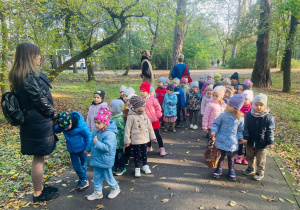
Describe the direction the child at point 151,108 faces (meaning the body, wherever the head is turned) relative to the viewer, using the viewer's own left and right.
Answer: facing the viewer and to the left of the viewer

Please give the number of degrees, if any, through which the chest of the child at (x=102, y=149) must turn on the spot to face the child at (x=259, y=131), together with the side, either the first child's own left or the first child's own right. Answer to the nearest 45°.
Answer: approximately 135° to the first child's own left

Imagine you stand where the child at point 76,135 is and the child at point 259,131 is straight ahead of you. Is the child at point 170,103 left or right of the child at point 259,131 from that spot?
left

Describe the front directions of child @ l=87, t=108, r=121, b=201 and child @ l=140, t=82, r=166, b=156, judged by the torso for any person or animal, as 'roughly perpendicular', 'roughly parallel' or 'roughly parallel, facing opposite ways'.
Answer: roughly parallel

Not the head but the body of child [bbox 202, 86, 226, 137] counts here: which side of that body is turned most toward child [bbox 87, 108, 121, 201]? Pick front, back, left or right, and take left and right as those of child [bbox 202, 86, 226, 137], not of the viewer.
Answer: front

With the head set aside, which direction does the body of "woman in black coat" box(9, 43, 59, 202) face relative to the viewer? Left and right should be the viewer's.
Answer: facing to the right of the viewer

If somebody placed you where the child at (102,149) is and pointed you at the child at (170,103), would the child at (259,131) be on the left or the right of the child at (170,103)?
right

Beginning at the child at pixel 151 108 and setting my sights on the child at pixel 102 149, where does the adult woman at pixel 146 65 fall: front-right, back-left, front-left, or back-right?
back-right

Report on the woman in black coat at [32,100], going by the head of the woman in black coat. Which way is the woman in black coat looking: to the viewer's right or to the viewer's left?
to the viewer's right

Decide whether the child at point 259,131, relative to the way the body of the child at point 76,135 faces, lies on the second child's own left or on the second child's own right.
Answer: on the second child's own left

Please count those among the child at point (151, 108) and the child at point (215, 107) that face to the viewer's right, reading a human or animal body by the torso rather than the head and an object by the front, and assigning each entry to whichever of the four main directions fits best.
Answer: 0

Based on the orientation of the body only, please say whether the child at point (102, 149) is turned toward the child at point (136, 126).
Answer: no

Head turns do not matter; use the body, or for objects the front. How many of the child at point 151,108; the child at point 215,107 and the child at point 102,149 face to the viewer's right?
0

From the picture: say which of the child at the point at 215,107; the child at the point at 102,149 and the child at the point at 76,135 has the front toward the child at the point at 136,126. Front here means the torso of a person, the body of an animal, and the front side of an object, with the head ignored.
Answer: the child at the point at 215,107

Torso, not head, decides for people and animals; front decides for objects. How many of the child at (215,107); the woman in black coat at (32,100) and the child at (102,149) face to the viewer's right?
1

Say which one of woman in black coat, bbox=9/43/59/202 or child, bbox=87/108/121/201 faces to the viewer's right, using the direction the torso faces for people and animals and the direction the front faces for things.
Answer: the woman in black coat

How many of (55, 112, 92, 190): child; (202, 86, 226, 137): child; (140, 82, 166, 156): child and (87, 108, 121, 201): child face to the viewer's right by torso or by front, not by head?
0
